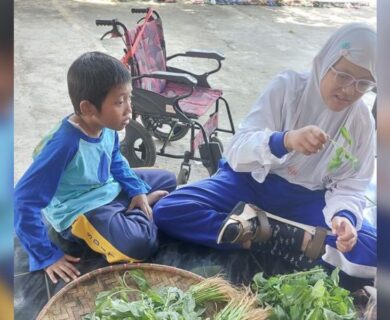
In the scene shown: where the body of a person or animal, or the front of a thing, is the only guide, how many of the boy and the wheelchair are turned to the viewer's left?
0

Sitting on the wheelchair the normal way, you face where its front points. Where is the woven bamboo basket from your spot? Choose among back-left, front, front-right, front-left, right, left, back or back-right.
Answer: front-right

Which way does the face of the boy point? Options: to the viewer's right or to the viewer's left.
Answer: to the viewer's right

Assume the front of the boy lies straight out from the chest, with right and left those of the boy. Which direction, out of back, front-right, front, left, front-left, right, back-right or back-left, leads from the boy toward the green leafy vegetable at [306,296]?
front

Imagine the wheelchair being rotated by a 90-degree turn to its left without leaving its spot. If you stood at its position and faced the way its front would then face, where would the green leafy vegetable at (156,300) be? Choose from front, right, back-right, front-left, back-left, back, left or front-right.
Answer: back-right

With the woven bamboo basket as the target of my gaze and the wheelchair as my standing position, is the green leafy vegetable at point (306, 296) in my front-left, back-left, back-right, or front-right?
front-left

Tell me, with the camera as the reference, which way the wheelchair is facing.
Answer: facing the viewer and to the right of the viewer
